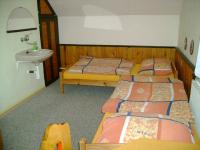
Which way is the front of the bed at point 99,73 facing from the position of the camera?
facing to the left of the viewer

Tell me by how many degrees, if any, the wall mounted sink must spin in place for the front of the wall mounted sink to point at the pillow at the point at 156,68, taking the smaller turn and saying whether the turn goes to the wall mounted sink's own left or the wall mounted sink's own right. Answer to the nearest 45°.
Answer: approximately 45° to the wall mounted sink's own left

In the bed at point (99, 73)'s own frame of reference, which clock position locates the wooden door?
The wooden door is roughly at 1 o'clock from the bed.

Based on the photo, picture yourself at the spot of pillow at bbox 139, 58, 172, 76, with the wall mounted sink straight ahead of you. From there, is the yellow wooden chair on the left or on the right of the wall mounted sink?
left

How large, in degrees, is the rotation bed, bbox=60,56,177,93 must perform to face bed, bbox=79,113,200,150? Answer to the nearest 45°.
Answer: approximately 90° to its left

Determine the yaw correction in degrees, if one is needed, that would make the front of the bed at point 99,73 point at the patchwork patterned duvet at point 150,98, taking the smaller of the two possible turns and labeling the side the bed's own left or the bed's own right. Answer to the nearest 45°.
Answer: approximately 135° to the bed's own left

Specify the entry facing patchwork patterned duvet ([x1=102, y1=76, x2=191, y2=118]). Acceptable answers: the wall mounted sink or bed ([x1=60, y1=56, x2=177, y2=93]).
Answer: the wall mounted sink

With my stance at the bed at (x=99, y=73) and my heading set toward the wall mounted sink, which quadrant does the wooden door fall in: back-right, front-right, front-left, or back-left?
front-right

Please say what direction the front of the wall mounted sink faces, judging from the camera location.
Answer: facing the viewer and to the right of the viewer
